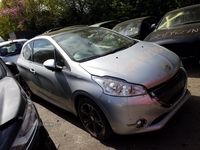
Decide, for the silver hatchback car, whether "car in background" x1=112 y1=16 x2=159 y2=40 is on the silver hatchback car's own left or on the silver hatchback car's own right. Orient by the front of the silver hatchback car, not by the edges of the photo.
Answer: on the silver hatchback car's own left

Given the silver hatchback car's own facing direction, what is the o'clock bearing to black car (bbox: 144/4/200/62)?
The black car is roughly at 9 o'clock from the silver hatchback car.

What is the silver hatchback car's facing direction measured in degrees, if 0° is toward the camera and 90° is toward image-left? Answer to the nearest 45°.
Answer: approximately 315°

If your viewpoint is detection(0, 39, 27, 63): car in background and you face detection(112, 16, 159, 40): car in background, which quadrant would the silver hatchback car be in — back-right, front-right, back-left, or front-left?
front-right

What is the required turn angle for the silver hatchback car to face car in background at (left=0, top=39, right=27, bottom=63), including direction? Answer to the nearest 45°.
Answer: approximately 180°

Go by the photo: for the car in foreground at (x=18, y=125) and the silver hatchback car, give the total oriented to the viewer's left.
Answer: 0
